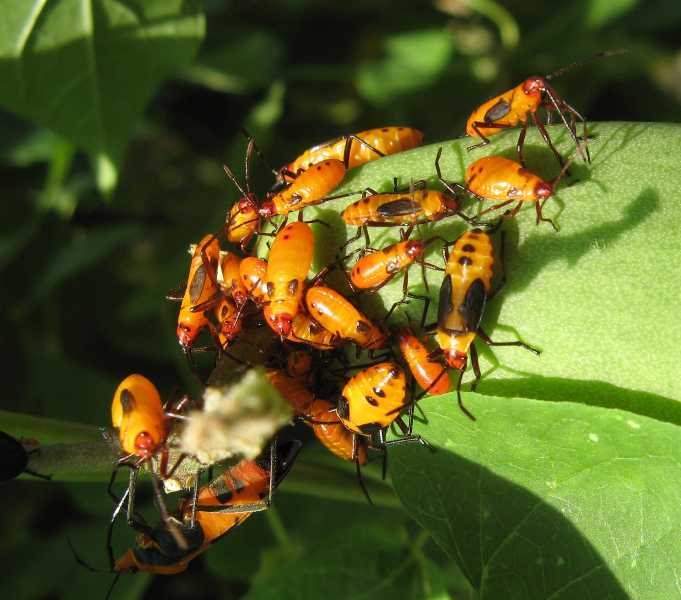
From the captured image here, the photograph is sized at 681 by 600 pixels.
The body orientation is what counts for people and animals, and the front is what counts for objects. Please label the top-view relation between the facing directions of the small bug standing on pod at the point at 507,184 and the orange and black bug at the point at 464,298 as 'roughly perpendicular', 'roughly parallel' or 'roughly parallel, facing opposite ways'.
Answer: roughly perpendicular

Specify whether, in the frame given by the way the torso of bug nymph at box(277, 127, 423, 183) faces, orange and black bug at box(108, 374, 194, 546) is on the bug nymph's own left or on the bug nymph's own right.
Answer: on the bug nymph's own left

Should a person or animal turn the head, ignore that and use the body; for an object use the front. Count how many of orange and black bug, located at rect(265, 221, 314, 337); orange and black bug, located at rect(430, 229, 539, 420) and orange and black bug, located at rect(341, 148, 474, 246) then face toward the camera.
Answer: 2

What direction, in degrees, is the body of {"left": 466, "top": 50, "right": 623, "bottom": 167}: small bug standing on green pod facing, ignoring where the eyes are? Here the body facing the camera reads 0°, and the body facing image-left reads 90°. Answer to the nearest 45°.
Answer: approximately 270°

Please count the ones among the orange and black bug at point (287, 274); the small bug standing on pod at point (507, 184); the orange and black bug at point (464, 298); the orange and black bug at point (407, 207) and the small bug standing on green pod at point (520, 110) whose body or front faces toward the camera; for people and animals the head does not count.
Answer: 2

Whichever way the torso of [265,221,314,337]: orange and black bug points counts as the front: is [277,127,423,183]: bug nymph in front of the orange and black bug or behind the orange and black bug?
behind

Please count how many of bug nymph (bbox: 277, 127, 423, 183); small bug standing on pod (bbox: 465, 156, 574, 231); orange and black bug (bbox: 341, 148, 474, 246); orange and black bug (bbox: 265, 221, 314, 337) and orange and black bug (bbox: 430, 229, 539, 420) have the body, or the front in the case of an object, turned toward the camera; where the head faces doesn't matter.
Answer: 2

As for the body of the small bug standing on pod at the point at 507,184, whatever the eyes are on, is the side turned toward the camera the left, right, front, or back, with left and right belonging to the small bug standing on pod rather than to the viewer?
right

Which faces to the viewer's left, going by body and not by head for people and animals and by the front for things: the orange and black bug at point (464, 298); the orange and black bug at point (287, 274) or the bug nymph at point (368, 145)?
the bug nymph

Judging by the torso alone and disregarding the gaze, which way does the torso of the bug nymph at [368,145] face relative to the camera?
to the viewer's left

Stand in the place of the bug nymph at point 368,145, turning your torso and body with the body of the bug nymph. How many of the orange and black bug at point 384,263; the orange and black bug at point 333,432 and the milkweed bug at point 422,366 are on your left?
3

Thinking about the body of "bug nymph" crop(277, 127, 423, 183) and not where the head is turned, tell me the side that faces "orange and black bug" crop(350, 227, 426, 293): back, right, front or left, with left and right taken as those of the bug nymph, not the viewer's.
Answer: left
